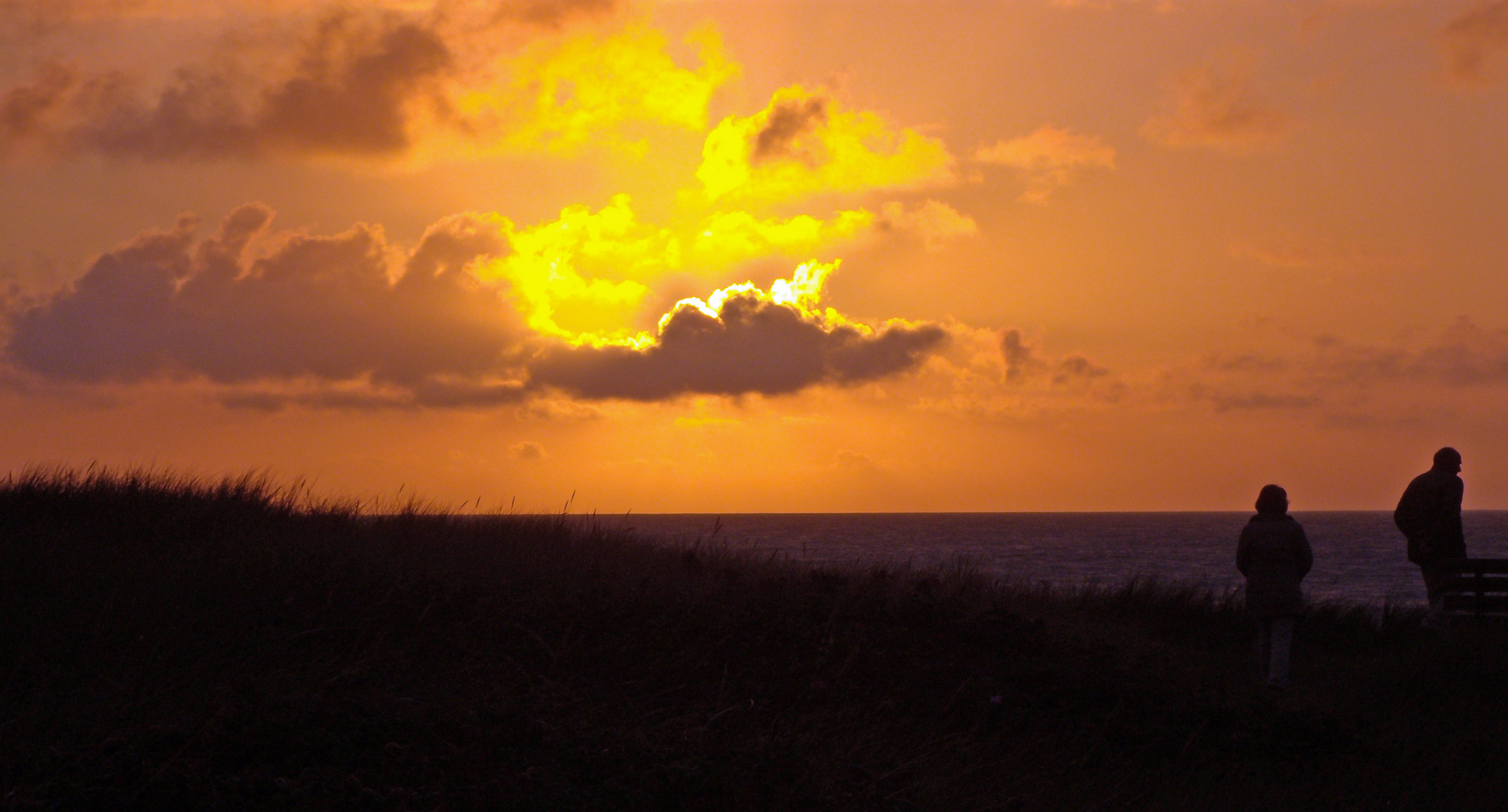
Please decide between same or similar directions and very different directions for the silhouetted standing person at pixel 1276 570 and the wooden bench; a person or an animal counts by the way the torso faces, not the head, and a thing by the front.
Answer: same or similar directions

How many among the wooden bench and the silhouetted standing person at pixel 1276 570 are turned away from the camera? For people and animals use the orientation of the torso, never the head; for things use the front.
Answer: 2

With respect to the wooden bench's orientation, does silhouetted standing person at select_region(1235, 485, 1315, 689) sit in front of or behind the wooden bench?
behind

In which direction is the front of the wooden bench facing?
away from the camera

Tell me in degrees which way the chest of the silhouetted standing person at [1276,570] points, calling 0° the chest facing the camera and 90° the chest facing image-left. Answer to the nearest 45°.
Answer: approximately 180°

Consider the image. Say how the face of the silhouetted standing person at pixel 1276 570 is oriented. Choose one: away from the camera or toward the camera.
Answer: away from the camera

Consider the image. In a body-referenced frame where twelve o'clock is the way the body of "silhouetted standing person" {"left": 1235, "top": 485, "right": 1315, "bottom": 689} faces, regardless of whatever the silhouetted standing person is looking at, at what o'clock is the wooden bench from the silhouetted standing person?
The wooden bench is roughly at 1 o'clock from the silhouetted standing person.
